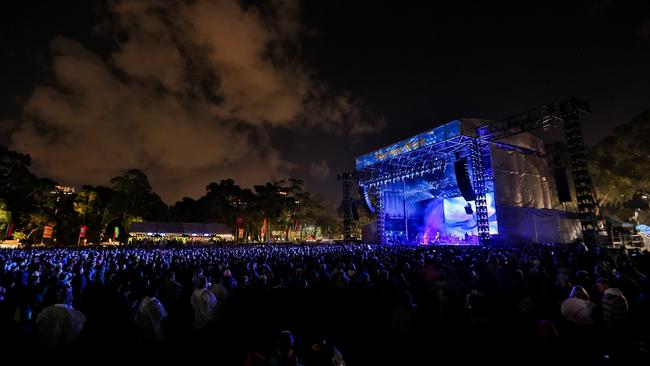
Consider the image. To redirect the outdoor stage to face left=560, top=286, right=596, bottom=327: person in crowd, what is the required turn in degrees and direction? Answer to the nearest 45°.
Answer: approximately 45° to its left

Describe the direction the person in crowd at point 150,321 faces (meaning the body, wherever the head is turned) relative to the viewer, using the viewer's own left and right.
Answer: facing away from the viewer and to the right of the viewer

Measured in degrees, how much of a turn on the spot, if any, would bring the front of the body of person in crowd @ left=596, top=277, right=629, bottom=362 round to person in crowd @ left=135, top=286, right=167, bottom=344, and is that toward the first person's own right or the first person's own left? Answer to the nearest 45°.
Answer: approximately 45° to the first person's own left

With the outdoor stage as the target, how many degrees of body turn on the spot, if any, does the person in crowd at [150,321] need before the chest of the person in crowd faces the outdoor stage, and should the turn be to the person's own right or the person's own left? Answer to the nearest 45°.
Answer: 0° — they already face it

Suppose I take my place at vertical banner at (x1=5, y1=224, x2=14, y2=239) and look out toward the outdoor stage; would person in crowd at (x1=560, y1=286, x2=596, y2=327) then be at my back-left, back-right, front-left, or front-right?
front-right

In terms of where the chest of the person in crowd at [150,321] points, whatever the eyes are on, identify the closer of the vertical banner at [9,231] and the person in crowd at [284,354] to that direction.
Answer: the vertical banner

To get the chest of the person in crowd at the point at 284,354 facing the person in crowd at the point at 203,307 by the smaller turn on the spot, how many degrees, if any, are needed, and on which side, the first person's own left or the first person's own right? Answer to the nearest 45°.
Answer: approximately 45° to the first person's own left

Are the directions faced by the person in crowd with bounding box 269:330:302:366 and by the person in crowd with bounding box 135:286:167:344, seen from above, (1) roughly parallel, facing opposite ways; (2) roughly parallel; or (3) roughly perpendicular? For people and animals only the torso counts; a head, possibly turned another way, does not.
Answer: roughly parallel

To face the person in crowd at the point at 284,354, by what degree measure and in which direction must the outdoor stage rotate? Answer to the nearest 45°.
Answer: approximately 45° to its left

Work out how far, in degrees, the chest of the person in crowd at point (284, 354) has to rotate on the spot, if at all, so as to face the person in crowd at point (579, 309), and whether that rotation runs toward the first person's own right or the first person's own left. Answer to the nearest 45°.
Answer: approximately 90° to the first person's own right

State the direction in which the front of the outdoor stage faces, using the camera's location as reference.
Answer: facing the viewer and to the left of the viewer

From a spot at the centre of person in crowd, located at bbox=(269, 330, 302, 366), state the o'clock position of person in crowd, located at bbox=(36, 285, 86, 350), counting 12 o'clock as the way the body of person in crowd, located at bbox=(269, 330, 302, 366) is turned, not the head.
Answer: person in crowd, located at bbox=(36, 285, 86, 350) is roughly at 10 o'clock from person in crowd, located at bbox=(269, 330, 302, 366).

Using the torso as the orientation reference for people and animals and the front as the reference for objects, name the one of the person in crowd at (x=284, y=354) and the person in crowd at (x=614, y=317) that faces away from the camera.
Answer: the person in crowd at (x=284, y=354)

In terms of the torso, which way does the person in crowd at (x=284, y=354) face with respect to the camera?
away from the camera

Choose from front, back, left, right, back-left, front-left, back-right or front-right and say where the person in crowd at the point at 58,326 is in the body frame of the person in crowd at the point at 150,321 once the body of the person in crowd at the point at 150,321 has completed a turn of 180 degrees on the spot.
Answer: front-right
